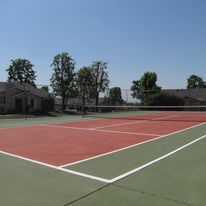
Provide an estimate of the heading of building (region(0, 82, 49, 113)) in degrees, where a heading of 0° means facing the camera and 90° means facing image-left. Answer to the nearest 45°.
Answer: approximately 0°

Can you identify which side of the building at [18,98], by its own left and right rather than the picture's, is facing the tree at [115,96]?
left

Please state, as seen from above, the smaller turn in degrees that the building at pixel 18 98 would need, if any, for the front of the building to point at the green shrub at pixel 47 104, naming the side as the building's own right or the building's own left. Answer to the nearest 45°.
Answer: approximately 90° to the building's own left

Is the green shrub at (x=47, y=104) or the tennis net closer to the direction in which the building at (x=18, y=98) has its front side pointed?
the tennis net

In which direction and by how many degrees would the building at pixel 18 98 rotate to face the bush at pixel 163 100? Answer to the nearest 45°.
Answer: approximately 90° to its left
